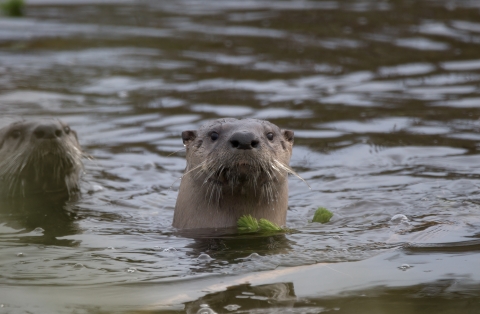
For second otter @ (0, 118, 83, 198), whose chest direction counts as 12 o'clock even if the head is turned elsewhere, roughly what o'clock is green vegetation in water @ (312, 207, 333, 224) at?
The green vegetation in water is roughly at 10 o'clock from the second otter.

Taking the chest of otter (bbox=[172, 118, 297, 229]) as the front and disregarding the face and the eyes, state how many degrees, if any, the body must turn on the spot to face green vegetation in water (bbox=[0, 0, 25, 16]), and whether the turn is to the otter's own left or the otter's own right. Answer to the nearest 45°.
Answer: approximately 180°

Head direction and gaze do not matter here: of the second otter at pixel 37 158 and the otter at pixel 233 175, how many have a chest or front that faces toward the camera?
2

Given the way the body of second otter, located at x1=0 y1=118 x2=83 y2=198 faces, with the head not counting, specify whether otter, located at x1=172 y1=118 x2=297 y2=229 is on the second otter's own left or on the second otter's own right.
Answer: on the second otter's own left

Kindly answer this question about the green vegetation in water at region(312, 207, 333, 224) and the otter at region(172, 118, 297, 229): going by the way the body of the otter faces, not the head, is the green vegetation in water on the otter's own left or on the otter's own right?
on the otter's own left

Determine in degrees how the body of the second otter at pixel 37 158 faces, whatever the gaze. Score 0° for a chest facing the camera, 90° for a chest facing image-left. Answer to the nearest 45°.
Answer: approximately 0°

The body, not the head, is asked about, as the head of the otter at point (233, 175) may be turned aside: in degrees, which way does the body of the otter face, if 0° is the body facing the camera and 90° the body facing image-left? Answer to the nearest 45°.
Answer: approximately 0°

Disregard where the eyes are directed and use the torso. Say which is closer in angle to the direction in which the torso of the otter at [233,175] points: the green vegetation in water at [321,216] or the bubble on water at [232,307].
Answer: the bubble on water

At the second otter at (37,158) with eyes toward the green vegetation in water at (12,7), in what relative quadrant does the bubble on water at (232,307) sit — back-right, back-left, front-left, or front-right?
back-right

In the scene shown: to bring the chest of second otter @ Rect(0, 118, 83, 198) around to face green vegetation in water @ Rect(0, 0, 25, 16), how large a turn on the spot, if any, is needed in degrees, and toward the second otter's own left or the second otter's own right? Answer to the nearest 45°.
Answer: approximately 180°

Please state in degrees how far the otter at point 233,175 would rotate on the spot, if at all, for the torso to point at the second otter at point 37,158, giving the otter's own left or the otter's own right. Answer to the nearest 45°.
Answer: approximately 135° to the otter's own right
